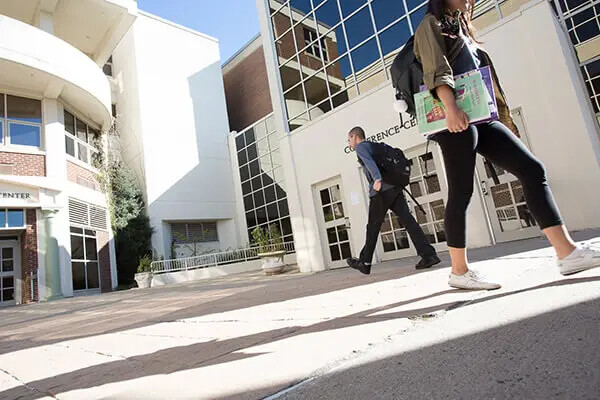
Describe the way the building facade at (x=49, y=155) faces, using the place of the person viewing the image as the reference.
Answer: facing the viewer and to the right of the viewer

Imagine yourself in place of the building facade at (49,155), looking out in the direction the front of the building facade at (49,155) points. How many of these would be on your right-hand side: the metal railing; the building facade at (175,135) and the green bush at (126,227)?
0

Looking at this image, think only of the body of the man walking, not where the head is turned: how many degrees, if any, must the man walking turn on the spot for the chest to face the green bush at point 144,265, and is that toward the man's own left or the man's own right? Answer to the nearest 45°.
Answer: approximately 45° to the man's own right

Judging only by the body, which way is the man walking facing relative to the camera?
to the viewer's left

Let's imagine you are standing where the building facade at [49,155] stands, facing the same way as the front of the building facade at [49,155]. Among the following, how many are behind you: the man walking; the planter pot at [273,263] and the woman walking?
0

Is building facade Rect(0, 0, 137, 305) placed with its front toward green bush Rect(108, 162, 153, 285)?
no

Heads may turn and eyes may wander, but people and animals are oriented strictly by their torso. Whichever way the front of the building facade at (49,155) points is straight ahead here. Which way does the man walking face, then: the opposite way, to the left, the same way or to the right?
the opposite way

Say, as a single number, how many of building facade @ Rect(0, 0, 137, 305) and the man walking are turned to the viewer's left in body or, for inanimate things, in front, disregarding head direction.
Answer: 1

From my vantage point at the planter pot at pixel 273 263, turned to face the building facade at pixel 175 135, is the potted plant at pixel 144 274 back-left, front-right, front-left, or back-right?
front-left

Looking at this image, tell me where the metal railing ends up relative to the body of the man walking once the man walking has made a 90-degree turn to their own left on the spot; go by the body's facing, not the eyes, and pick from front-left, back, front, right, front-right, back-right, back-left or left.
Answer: back-right

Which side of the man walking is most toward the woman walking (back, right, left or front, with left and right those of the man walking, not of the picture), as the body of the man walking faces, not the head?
left

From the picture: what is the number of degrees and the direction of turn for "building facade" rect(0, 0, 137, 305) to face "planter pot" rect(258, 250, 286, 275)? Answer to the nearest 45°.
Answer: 0° — it already faces it

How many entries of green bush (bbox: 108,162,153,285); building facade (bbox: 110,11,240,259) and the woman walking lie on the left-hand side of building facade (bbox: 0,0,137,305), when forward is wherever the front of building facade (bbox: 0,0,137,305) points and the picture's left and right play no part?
2
